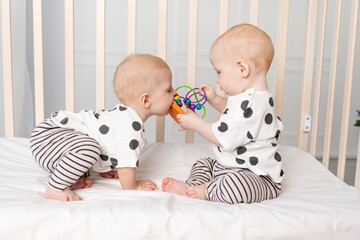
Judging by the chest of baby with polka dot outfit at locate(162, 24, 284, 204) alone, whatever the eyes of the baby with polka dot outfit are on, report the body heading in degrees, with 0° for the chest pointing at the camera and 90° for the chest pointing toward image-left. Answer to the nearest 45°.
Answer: approximately 90°

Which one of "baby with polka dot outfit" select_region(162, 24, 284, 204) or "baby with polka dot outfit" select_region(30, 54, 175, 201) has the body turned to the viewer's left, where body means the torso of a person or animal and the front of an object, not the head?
"baby with polka dot outfit" select_region(162, 24, 284, 204)

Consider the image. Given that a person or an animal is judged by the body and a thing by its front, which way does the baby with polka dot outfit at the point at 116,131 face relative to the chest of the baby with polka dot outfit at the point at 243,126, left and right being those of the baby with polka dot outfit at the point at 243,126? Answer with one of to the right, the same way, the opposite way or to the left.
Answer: the opposite way

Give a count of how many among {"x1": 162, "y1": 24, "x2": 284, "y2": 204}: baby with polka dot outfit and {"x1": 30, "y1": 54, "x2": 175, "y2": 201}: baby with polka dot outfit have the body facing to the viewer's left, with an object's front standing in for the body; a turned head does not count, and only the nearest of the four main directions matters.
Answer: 1

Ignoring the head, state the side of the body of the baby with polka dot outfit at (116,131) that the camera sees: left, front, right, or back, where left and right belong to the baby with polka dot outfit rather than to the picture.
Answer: right

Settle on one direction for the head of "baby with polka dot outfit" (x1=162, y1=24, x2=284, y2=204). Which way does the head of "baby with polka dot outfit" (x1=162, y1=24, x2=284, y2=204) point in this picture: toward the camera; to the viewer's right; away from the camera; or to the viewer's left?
to the viewer's left
